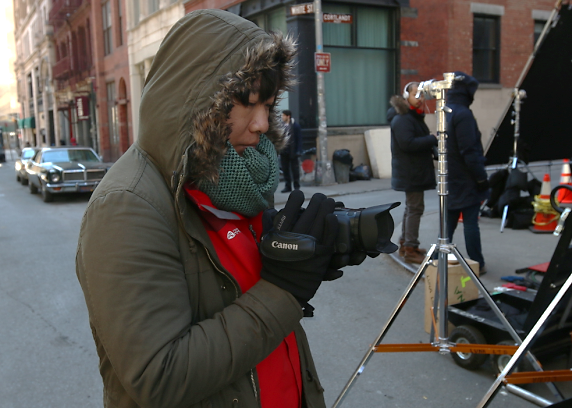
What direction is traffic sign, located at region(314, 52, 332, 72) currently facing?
toward the camera

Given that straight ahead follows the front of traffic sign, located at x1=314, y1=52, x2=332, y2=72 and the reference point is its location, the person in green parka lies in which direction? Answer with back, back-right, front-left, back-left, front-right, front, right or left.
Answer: front

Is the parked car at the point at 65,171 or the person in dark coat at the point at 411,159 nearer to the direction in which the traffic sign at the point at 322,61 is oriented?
the person in dark coat

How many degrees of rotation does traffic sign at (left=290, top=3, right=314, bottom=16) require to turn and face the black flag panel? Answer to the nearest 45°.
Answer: approximately 90° to its left

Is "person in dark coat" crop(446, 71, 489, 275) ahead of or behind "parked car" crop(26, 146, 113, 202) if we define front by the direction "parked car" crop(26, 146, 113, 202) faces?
ahead

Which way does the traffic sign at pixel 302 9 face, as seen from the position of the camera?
facing the viewer and to the left of the viewer

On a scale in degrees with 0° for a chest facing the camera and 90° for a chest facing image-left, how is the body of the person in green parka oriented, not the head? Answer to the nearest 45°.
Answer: approximately 315°

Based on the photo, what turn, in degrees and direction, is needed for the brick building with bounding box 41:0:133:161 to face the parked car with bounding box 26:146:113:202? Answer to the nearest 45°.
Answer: approximately 45° to its left

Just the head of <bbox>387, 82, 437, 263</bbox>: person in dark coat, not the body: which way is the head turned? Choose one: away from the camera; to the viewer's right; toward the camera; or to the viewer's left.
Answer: to the viewer's right
